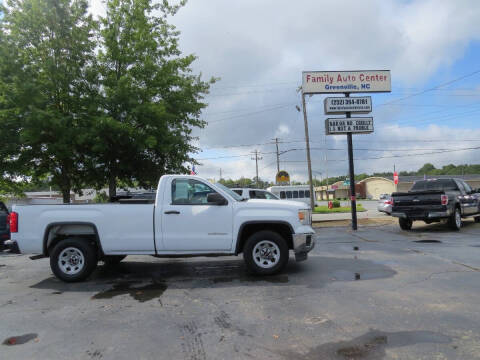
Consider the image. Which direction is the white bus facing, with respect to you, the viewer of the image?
facing to the left of the viewer

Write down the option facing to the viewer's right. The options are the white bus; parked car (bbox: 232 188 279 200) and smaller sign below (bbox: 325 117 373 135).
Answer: the parked car

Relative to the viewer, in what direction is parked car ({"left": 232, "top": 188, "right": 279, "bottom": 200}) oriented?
to the viewer's right

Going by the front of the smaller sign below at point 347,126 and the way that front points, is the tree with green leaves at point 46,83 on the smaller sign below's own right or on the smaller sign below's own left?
on the smaller sign below's own right

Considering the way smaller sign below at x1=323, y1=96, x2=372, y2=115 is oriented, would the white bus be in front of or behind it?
behind

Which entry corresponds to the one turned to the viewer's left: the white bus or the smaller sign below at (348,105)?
the white bus

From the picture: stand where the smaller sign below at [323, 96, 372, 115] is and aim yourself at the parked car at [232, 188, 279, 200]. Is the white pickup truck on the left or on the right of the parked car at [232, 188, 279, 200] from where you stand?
left

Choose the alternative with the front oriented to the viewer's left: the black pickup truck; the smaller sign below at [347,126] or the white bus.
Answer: the white bus

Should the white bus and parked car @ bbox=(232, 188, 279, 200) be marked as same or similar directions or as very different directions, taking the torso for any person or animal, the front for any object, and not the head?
very different directions

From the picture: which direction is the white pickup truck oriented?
to the viewer's right

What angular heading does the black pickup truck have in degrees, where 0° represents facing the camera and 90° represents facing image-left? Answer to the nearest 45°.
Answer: approximately 225°
